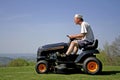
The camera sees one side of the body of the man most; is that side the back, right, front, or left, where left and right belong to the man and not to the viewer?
left
